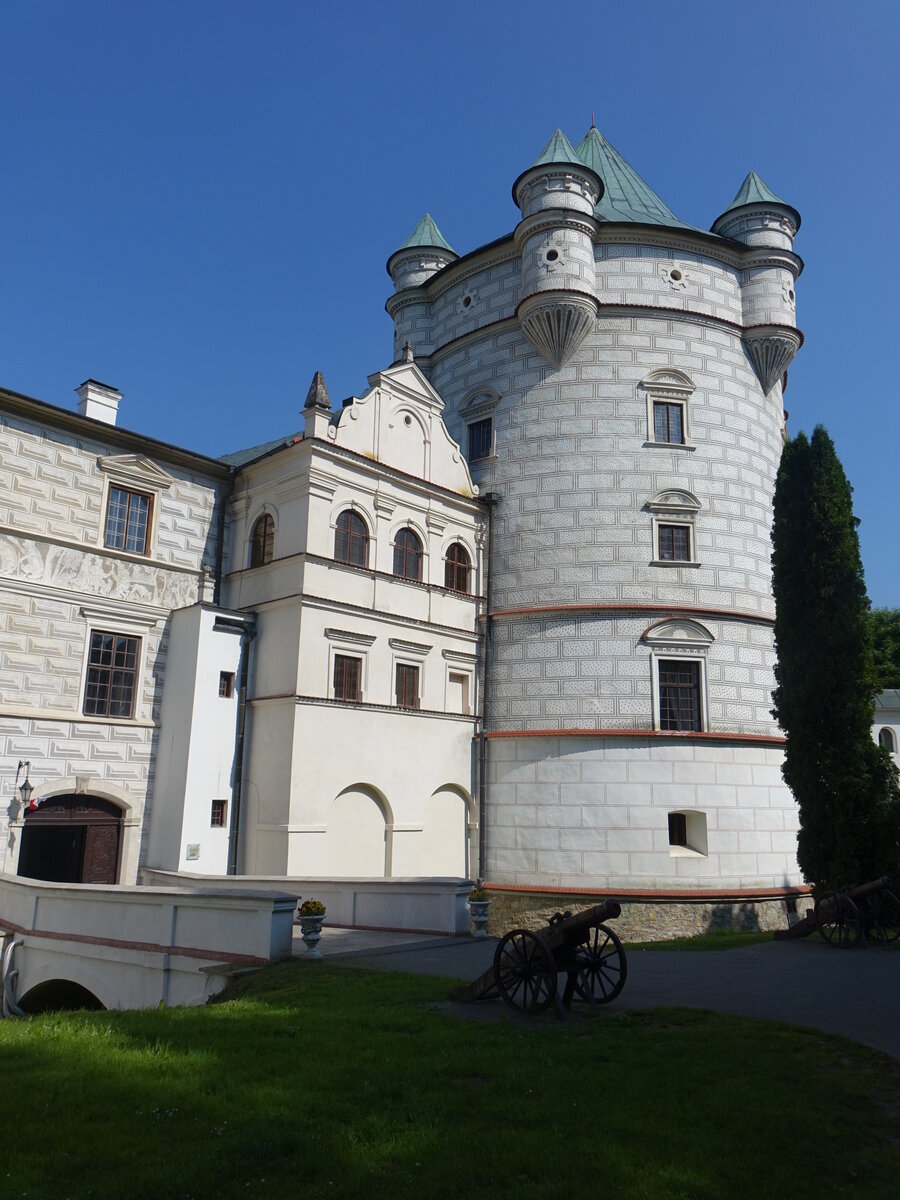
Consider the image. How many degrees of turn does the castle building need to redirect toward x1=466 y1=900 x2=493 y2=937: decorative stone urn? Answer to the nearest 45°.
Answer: approximately 45° to its right

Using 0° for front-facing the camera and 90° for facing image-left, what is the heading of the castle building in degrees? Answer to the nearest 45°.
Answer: approximately 315°
